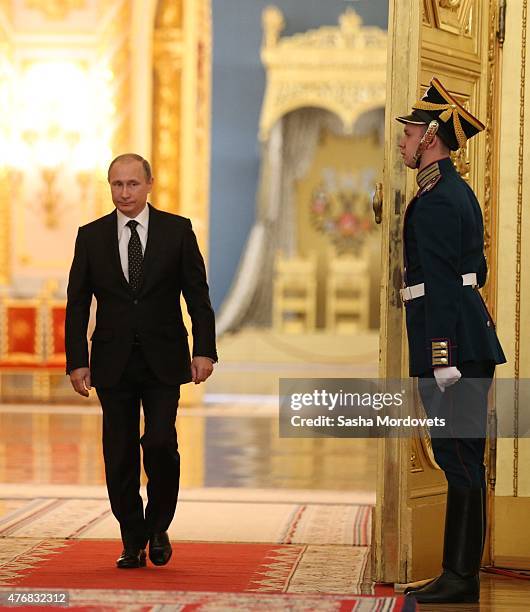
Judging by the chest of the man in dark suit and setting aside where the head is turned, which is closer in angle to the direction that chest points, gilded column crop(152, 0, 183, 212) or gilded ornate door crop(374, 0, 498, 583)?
the gilded ornate door

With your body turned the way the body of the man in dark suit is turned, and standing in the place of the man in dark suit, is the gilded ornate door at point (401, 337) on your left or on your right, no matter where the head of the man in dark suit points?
on your left

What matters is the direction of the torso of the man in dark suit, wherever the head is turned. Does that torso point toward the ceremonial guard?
no

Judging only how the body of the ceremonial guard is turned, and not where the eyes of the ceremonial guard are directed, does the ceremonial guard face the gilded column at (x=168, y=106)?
no

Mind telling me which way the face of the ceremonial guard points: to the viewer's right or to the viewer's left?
to the viewer's left

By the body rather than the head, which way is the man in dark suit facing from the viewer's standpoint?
toward the camera

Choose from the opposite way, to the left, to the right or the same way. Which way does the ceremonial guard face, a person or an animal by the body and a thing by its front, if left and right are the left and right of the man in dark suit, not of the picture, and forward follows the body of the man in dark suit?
to the right

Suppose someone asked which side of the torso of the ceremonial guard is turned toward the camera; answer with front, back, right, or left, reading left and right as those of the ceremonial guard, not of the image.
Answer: left

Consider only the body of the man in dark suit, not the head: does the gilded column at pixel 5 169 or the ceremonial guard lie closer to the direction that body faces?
the ceremonial guard

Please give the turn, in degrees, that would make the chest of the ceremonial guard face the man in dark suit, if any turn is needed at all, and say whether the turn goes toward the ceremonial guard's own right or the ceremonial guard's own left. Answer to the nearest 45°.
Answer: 0° — they already face them

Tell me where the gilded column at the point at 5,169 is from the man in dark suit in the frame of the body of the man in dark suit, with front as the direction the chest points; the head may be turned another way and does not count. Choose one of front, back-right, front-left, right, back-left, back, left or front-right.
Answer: back

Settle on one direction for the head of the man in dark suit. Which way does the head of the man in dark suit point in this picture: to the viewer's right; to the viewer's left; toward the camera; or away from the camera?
toward the camera

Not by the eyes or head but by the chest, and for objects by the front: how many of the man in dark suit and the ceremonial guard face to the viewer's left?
1

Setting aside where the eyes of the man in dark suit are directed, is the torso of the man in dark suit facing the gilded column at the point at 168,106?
no
